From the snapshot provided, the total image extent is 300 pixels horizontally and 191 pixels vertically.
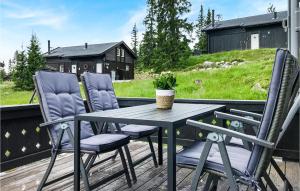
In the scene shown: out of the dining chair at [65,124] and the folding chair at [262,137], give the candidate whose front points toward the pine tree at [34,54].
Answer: the folding chair

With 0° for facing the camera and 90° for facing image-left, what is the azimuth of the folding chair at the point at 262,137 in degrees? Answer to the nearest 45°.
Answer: approximately 135°

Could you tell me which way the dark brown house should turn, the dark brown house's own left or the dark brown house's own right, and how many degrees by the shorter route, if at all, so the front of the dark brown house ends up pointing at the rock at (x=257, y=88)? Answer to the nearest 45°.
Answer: approximately 90° to the dark brown house's own left

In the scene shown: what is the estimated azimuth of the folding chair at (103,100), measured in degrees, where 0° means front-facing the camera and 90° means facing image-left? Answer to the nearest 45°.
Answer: approximately 315°

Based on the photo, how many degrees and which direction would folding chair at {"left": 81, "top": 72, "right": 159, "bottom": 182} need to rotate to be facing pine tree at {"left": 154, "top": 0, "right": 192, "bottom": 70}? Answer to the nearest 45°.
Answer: approximately 135° to its left

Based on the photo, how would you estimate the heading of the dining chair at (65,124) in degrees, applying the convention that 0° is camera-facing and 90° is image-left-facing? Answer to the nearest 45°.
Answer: approximately 315°

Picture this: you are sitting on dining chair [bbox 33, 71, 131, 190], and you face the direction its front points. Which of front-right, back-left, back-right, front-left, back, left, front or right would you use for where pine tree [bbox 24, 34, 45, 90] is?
back-left

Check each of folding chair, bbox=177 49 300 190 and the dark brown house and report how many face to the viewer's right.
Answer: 0
